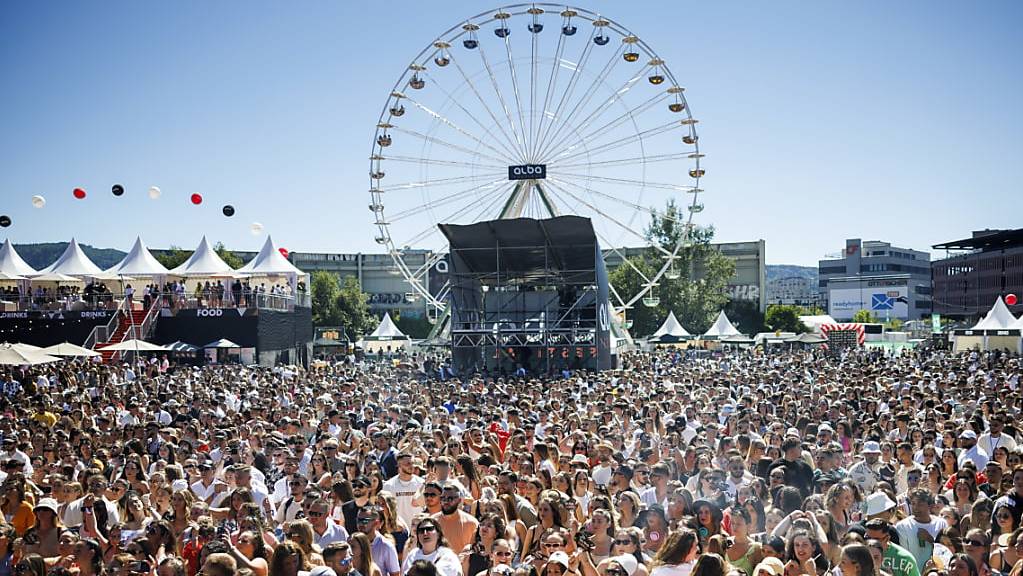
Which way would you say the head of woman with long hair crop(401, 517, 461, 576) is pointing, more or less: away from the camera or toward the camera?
toward the camera

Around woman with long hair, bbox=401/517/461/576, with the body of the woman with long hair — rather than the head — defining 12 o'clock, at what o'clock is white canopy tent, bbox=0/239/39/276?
The white canopy tent is roughly at 5 o'clock from the woman with long hair.

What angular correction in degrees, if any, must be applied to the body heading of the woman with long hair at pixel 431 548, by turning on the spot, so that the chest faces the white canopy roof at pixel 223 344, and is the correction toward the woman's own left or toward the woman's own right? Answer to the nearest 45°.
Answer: approximately 180°

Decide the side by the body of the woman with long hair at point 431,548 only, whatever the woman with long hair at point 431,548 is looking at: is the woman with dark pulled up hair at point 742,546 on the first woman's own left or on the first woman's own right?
on the first woman's own left

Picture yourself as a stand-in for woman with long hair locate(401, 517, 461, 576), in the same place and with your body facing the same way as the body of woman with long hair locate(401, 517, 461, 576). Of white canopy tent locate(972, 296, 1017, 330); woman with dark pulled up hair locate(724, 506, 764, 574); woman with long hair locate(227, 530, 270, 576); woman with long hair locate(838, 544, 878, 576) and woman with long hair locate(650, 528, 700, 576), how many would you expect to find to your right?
1

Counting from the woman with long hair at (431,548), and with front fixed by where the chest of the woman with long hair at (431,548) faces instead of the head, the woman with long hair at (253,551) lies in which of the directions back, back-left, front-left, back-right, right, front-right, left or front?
right

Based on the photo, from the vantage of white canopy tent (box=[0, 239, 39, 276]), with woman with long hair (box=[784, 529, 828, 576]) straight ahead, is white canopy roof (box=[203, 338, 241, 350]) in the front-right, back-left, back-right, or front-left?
front-left

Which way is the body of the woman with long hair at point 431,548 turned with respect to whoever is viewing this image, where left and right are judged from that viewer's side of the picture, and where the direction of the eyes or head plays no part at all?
facing the viewer

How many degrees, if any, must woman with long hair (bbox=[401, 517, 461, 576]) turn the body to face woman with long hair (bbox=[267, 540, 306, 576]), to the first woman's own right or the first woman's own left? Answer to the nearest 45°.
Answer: approximately 45° to the first woman's own right

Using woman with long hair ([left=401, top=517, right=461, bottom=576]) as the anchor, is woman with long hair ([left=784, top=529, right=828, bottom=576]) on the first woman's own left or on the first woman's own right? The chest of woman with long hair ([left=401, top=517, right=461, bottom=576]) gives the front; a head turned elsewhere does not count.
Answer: on the first woman's own left

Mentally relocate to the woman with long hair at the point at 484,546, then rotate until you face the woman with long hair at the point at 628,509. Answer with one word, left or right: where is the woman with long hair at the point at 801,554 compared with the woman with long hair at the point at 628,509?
right

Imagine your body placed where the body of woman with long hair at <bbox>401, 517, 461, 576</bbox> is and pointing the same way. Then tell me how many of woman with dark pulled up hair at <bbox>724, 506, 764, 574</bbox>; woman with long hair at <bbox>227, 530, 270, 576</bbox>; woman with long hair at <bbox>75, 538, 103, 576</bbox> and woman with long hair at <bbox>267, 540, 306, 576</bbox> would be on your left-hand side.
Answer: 1

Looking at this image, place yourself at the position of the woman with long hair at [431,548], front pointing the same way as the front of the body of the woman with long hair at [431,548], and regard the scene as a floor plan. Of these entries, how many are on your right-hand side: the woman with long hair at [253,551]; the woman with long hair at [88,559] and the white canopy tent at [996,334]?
2

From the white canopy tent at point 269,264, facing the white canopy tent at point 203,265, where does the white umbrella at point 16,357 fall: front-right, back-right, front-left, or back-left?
front-left

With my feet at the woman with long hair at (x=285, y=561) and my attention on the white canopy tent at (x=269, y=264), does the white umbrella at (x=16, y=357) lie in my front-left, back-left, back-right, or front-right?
front-left
